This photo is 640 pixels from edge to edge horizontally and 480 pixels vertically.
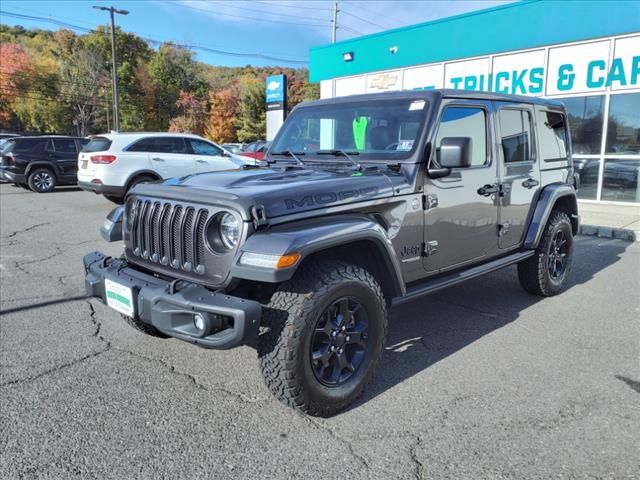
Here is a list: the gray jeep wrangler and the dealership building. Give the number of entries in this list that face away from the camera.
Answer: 0

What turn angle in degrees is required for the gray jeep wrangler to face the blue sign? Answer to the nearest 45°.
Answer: approximately 135° to its right

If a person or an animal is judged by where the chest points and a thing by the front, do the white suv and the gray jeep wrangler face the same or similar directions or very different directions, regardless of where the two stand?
very different directions

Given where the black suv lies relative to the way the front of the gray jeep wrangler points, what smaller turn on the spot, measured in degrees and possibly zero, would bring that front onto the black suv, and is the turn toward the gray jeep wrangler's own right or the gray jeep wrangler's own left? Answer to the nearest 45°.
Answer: approximately 90° to the gray jeep wrangler's own right

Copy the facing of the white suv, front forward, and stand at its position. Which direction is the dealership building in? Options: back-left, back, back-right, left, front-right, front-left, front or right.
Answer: front-right

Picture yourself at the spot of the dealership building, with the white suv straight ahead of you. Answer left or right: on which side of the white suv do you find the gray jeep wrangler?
left

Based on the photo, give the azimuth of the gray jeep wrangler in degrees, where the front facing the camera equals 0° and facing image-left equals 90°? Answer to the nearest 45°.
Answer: approximately 45°

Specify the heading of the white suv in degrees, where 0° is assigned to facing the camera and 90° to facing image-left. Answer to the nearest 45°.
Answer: approximately 225°

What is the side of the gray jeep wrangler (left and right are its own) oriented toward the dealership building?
back

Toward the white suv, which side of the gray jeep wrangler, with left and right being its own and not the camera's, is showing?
right

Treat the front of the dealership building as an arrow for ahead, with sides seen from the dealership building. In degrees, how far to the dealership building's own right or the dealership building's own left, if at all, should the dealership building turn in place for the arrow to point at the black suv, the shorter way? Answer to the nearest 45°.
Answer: approximately 45° to the dealership building's own right

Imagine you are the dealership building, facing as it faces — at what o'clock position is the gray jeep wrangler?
The gray jeep wrangler is roughly at 11 o'clock from the dealership building.
